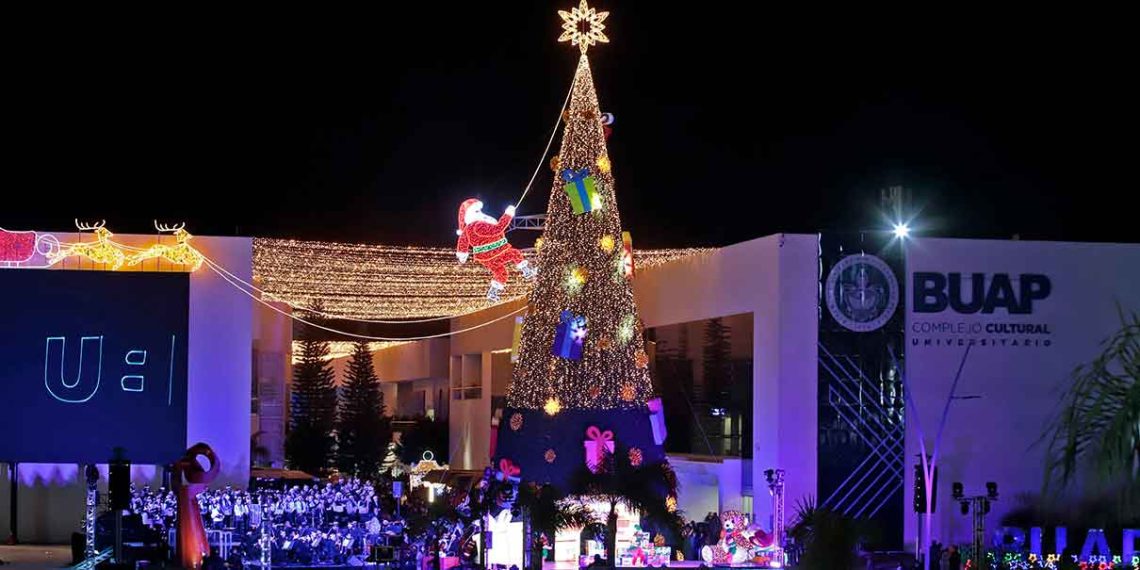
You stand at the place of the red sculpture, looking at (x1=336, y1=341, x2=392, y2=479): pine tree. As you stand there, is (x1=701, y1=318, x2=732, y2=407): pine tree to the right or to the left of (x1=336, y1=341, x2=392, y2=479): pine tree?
right

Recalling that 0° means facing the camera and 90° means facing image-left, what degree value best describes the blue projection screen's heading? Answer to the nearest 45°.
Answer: approximately 0°

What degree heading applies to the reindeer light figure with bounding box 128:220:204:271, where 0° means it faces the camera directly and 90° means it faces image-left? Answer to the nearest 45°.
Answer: approximately 270°

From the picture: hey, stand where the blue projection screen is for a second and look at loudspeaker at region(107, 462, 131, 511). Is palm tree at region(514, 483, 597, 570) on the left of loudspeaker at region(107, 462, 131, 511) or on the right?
left

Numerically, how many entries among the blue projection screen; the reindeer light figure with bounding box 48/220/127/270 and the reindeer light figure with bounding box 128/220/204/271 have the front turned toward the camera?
1

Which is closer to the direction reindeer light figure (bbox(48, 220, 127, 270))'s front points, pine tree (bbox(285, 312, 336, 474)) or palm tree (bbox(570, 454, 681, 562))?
the palm tree

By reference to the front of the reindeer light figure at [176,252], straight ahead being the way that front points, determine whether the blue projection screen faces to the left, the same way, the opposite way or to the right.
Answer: to the right

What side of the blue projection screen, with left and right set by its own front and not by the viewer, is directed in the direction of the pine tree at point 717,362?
left

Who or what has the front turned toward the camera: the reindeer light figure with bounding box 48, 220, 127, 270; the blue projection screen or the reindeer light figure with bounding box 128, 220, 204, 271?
the blue projection screen

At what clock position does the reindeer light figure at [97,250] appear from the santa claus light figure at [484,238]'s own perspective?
The reindeer light figure is roughly at 5 o'clock from the santa claus light figure.

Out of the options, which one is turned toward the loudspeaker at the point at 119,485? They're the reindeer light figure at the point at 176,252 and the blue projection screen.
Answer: the blue projection screen

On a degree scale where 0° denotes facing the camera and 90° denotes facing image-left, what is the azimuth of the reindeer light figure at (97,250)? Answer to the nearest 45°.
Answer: approximately 270°

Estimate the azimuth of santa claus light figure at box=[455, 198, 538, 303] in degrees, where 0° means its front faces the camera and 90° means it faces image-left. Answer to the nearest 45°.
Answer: approximately 315°
